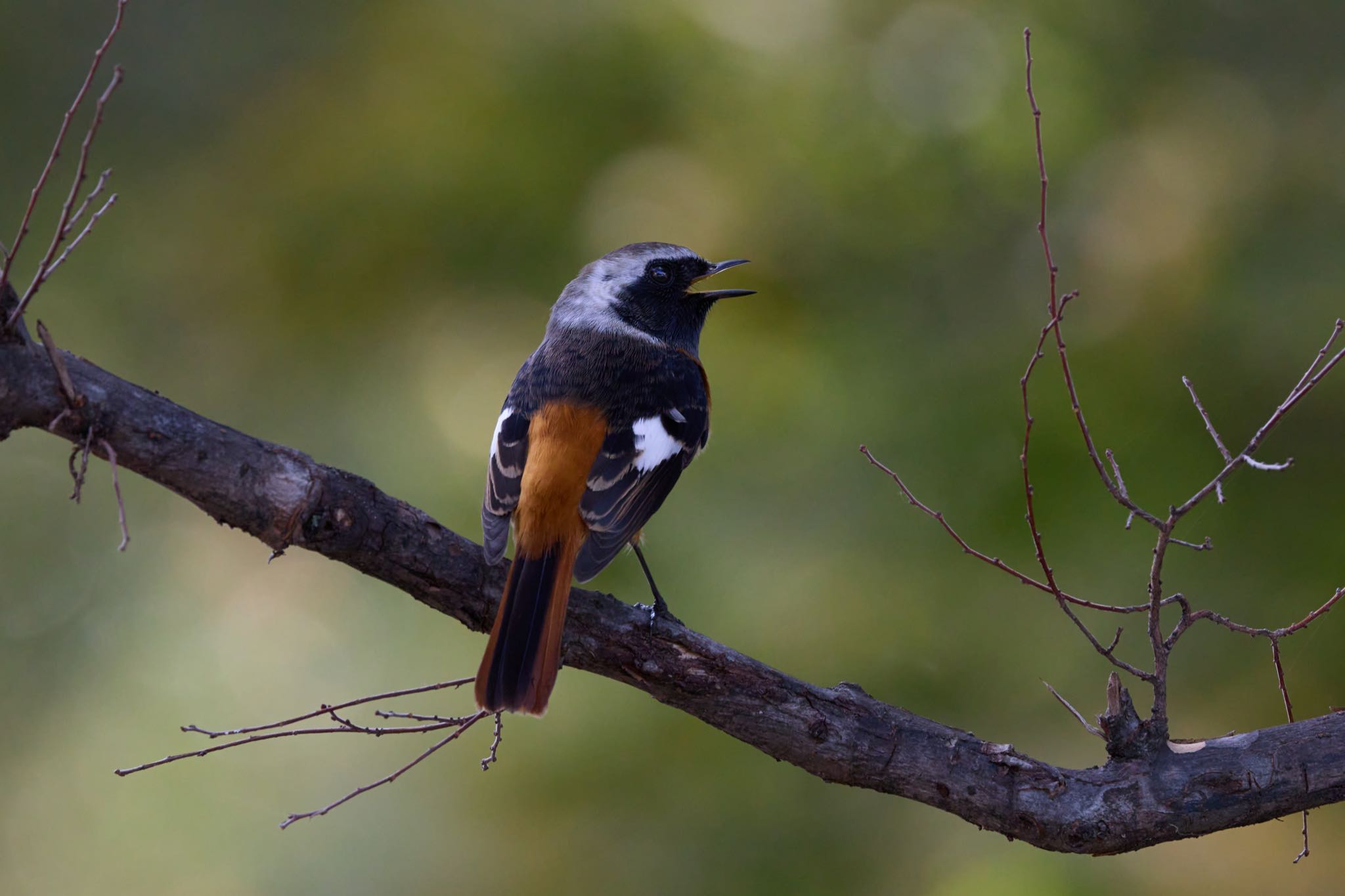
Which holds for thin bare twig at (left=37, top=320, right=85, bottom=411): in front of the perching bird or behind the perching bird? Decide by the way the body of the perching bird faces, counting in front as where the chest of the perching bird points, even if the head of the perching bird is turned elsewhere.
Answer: behind

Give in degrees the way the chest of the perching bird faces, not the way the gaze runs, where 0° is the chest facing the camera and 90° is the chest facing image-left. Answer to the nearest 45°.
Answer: approximately 225°

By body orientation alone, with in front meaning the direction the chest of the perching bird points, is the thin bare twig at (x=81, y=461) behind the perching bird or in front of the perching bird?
behind
